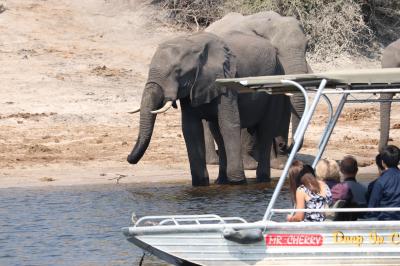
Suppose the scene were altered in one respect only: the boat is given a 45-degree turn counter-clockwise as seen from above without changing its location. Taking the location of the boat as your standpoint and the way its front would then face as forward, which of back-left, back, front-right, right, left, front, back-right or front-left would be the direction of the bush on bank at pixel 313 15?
back-right

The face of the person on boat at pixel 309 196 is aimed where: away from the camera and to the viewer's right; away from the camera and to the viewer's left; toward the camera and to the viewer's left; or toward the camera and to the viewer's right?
away from the camera and to the viewer's left

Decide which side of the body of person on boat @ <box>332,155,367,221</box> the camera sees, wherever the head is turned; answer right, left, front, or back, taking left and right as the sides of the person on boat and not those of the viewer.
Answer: back

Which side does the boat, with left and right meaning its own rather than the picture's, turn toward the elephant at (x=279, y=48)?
right

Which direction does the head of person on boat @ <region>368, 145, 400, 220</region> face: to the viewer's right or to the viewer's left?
to the viewer's left

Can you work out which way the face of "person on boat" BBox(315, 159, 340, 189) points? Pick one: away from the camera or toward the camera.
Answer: away from the camera

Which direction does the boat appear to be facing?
to the viewer's left
